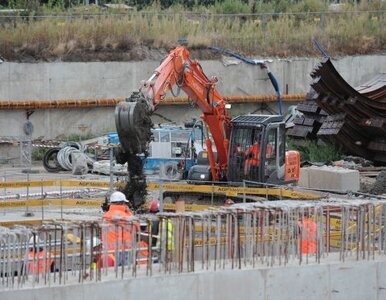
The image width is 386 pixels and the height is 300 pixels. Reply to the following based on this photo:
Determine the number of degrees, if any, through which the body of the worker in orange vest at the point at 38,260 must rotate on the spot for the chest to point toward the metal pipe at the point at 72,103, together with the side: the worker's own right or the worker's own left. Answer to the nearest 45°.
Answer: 0° — they already face it

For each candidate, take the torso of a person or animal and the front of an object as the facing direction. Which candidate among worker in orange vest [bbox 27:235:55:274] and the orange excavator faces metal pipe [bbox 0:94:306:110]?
the worker in orange vest

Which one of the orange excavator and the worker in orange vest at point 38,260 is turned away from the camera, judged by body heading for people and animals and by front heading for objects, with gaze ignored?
the worker in orange vest

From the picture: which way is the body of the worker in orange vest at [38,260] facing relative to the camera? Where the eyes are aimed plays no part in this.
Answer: away from the camera

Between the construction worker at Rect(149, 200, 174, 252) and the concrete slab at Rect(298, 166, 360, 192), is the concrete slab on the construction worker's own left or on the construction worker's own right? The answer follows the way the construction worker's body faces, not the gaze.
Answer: on the construction worker's own right
